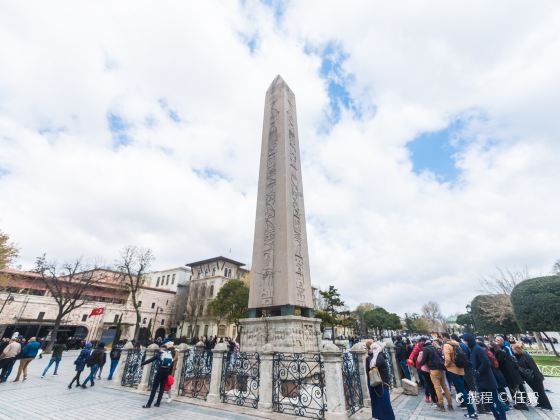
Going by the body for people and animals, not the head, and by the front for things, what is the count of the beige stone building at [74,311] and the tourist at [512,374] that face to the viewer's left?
1

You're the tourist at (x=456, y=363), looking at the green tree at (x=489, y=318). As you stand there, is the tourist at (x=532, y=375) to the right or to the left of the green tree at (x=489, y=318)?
right

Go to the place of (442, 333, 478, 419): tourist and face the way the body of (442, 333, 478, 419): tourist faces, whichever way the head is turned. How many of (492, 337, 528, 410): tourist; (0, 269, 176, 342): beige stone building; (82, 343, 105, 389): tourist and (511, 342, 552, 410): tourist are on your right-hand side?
2

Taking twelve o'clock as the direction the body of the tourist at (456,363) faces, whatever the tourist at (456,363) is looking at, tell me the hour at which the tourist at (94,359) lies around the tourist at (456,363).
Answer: the tourist at (94,359) is roughly at 10 o'clock from the tourist at (456,363).

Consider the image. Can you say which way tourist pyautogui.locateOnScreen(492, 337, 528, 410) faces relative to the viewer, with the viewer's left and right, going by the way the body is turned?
facing to the left of the viewer

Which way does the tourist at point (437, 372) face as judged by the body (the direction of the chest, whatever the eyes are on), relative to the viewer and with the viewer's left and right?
facing away from the viewer and to the left of the viewer

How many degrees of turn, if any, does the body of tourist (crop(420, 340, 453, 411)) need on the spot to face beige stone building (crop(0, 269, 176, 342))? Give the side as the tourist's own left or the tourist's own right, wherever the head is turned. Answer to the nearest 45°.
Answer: approximately 45° to the tourist's own left

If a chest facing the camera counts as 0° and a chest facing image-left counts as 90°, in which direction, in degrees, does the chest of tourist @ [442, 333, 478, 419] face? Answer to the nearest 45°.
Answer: approximately 135°

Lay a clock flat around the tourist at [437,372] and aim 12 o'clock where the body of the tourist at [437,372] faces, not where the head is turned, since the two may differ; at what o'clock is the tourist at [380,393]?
the tourist at [380,393] is roughly at 8 o'clock from the tourist at [437,372].

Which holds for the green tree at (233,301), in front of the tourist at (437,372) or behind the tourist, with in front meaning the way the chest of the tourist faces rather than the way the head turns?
in front
